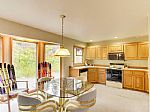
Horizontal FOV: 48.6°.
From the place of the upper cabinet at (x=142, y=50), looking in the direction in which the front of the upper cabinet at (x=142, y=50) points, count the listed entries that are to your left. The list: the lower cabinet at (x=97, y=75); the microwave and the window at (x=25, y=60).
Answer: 0

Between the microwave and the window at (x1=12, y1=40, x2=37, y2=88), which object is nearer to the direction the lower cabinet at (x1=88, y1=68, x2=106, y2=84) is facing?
the window

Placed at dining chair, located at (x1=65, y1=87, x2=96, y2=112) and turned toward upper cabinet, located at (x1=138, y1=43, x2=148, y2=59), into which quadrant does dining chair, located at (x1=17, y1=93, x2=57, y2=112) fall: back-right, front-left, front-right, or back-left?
back-left

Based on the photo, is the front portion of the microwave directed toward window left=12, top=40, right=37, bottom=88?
no

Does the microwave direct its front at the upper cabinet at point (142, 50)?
no

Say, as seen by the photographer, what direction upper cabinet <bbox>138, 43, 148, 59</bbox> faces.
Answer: facing the viewer

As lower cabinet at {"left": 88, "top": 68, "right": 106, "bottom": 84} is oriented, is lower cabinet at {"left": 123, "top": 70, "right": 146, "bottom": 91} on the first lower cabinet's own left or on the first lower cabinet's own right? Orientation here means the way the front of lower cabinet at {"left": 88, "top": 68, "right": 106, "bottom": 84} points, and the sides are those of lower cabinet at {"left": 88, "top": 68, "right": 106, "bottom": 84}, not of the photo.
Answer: on the first lower cabinet's own left

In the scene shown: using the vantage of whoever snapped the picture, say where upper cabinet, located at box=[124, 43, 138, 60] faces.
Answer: facing the viewer

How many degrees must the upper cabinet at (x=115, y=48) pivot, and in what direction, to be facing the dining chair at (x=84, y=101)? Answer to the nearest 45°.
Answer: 0° — it already faces it

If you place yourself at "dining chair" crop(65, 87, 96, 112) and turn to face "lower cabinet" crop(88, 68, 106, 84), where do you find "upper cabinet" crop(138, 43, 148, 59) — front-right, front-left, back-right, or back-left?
front-right
